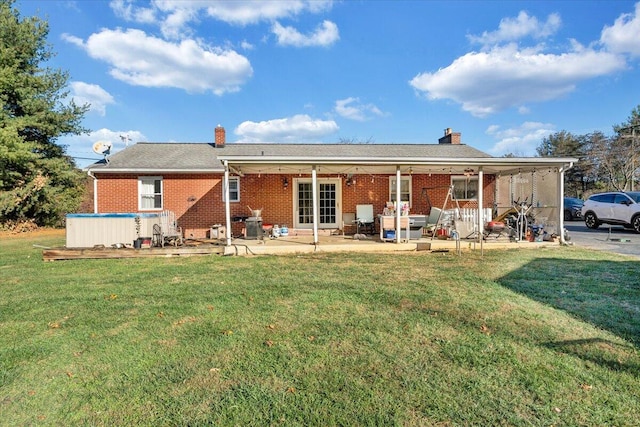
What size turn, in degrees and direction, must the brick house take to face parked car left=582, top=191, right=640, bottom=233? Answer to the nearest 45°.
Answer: approximately 90° to its left

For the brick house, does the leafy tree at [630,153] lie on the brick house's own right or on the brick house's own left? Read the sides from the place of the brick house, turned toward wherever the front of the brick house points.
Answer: on the brick house's own right

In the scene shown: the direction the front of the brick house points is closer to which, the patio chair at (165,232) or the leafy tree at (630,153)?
the leafy tree

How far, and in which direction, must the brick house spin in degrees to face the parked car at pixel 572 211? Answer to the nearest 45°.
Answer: approximately 45° to its right

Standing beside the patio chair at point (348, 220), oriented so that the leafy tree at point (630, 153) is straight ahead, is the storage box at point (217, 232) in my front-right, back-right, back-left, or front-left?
back-left
